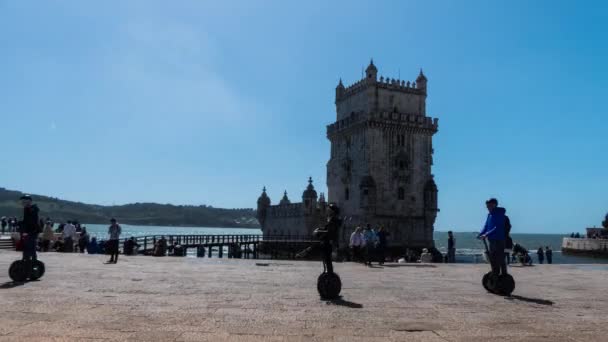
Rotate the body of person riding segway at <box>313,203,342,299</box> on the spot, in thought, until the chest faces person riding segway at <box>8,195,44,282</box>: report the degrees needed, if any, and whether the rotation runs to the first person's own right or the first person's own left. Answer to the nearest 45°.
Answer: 0° — they already face them

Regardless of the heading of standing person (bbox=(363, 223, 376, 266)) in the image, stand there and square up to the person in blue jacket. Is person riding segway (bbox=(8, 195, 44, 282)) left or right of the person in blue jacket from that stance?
right

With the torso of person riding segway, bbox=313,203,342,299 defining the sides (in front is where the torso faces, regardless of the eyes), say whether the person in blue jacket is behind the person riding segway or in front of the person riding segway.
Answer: behind

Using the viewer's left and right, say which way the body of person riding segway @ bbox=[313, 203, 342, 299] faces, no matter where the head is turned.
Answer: facing to the left of the viewer

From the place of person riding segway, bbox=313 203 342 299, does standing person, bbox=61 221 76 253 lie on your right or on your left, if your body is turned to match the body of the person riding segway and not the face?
on your right

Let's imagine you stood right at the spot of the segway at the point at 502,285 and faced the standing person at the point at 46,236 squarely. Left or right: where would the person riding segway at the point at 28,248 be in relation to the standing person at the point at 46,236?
left

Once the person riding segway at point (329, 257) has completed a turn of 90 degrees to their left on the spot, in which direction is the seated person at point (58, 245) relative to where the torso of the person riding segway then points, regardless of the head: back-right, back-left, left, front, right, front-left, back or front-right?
back-right

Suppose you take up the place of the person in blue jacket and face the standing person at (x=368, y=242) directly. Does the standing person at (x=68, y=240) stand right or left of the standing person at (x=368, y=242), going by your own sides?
left

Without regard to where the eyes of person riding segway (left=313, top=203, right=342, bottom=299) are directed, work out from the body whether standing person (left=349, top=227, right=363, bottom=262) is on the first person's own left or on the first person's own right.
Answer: on the first person's own right

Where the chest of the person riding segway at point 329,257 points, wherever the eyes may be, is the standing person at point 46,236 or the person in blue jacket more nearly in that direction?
the standing person

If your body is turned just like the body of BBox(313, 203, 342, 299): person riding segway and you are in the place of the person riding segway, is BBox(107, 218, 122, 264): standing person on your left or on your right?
on your right
